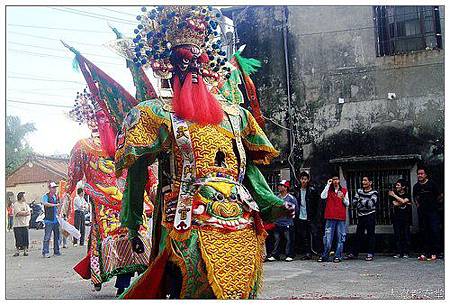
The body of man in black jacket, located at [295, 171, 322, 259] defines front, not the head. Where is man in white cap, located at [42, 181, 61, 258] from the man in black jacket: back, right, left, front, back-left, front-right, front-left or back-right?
front-right

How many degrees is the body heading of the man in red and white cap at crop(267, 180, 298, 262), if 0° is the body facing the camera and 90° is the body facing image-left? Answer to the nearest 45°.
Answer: approximately 45°

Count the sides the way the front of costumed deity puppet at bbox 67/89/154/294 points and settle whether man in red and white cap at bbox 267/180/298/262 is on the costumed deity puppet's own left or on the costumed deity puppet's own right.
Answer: on the costumed deity puppet's own left

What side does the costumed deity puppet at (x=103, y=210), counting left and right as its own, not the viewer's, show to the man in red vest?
left
